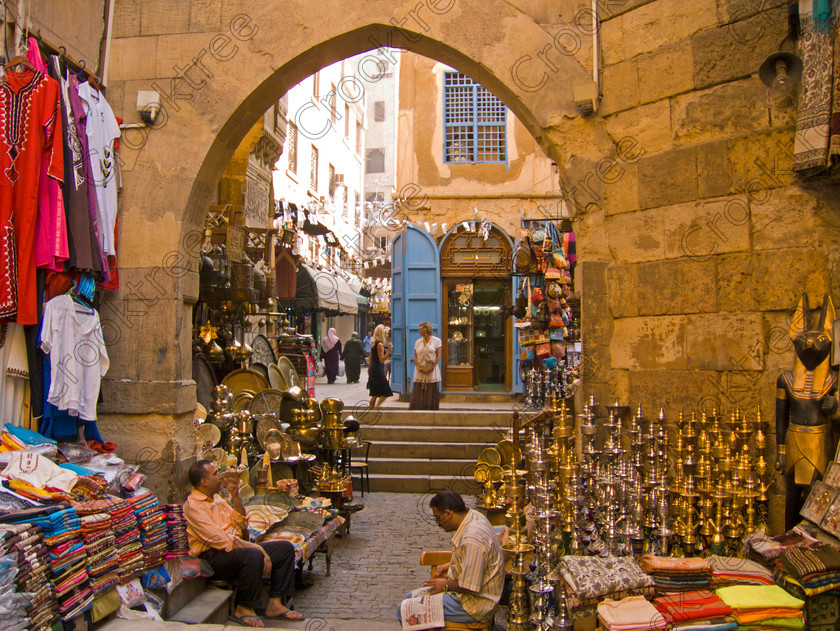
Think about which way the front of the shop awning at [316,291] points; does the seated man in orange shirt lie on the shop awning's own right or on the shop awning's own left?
on the shop awning's own right

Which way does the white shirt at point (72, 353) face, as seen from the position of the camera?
facing the viewer and to the right of the viewer

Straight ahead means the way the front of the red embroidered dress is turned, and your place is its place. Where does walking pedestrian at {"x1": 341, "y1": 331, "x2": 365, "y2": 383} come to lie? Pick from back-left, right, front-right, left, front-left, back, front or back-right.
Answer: back-left

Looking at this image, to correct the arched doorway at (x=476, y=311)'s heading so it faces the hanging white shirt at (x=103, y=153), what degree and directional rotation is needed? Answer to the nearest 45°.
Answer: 0° — it already faces it

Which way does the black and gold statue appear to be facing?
toward the camera

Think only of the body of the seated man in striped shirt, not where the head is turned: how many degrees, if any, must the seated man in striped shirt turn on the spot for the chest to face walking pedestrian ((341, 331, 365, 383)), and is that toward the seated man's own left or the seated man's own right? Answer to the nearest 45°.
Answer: approximately 90° to the seated man's own right

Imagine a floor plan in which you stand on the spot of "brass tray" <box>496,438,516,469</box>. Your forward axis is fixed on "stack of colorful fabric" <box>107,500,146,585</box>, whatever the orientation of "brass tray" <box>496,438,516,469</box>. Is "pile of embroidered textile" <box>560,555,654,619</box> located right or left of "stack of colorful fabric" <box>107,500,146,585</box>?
left

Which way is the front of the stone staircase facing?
toward the camera

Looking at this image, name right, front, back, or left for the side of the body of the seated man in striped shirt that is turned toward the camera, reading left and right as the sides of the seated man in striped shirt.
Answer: left

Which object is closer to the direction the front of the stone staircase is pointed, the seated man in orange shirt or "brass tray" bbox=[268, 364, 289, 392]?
the seated man in orange shirt

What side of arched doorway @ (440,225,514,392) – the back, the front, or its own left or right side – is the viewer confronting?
front

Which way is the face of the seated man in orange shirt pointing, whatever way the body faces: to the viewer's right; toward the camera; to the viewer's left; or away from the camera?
to the viewer's right

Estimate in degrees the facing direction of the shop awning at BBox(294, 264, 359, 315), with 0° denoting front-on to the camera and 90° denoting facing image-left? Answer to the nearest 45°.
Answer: approximately 315°

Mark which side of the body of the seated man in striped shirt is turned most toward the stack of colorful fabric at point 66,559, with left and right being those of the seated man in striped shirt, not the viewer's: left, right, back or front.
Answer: front
